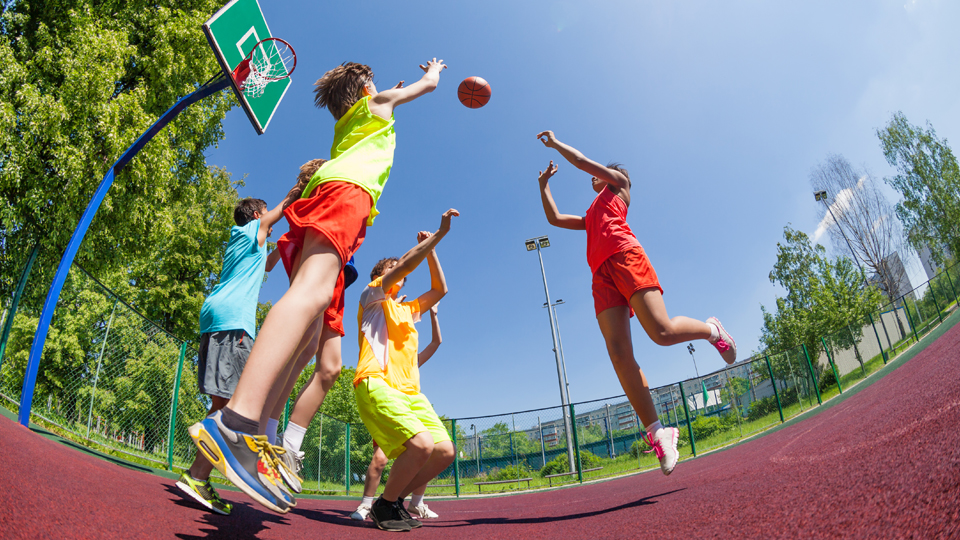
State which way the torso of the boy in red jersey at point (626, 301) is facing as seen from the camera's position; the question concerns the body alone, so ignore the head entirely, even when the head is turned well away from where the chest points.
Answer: to the viewer's left

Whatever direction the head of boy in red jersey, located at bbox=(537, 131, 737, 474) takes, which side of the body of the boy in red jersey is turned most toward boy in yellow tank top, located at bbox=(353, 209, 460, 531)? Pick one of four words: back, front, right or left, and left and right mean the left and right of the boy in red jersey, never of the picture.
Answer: front

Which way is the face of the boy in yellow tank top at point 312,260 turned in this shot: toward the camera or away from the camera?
away from the camera

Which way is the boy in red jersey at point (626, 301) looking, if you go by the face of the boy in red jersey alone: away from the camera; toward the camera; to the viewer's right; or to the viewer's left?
to the viewer's left
